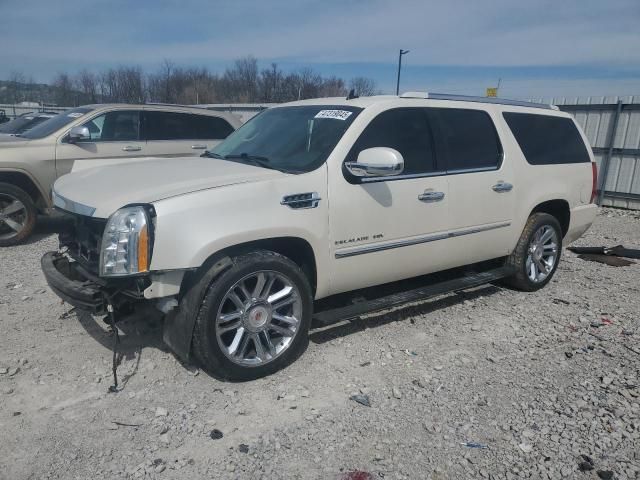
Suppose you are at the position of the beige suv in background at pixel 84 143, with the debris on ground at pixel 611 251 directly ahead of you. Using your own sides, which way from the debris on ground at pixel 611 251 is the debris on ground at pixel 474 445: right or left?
right

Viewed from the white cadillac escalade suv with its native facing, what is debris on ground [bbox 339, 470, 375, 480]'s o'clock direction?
The debris on ground is roughly at 10 o'clock from the white cadillac escalade suv.

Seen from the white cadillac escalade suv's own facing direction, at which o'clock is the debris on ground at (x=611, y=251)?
The debris on ground is roughly at 6 o'clock from the white cadillac escalade suv.

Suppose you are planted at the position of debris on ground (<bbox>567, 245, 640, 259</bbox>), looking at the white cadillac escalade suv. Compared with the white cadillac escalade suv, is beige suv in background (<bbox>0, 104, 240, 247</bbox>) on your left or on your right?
right

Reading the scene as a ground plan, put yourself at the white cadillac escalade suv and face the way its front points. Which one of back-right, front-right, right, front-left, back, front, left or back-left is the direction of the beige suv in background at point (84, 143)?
right

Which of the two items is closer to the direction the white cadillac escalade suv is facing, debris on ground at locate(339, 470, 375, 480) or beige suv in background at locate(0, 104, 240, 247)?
the debris on ground

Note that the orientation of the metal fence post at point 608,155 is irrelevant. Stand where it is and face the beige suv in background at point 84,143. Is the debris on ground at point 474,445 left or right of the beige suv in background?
left

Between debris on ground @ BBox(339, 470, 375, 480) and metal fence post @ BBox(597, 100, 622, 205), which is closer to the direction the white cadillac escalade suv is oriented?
the debris on ground

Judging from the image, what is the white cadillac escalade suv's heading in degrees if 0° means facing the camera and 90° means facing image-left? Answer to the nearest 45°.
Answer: approximately 45°

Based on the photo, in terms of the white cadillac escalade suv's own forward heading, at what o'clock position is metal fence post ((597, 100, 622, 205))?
The metal fence post is roughly at 6 o'clock from the white cadillac escalade suv.
